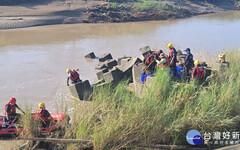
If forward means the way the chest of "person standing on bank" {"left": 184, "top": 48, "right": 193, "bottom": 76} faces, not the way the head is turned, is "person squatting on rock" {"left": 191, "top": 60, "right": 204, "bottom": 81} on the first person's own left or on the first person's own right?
on the first person's own left

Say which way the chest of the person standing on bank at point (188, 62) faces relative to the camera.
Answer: to the viewer's left

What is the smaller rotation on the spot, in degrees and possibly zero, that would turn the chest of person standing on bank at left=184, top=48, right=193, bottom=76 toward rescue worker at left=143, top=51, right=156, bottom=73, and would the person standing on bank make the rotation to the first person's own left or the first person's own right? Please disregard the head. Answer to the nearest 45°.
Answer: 0° — they already face them

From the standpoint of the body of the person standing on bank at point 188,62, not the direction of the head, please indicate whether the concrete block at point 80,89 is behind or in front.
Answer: in front

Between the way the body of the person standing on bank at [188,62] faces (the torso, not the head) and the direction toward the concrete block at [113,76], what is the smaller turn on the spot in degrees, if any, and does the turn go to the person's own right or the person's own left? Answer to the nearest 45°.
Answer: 0° — they already face it

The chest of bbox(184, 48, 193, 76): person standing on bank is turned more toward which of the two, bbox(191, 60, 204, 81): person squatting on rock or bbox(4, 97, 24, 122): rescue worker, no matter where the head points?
the rescue worker
